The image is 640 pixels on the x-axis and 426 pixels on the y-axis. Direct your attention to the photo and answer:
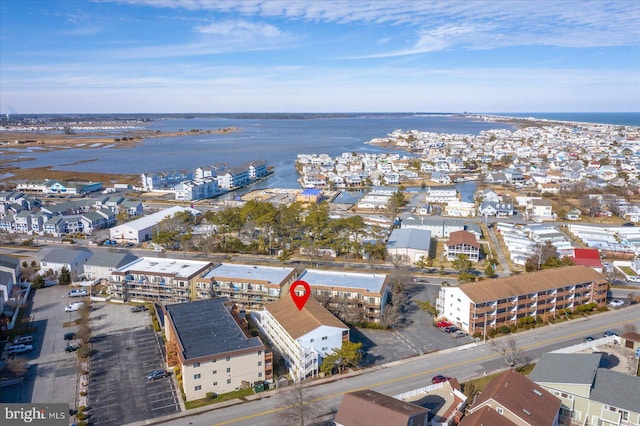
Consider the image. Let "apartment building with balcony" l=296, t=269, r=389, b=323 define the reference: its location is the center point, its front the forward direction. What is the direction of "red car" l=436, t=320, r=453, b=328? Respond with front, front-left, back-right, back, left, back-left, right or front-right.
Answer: left

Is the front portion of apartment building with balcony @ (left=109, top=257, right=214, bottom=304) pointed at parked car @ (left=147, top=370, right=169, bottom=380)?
yes

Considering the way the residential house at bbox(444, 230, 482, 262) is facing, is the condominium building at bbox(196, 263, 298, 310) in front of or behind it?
in front

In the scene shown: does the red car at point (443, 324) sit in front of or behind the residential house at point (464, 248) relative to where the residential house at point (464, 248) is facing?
in front

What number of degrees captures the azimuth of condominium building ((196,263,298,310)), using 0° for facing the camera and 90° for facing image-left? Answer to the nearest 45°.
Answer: approximately 0°

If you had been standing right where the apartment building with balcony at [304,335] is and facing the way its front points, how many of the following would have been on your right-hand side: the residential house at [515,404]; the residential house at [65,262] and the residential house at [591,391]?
1

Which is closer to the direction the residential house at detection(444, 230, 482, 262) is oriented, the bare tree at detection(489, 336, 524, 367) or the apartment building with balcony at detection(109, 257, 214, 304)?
the bare tree

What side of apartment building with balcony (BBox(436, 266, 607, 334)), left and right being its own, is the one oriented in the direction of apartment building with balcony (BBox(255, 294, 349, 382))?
right

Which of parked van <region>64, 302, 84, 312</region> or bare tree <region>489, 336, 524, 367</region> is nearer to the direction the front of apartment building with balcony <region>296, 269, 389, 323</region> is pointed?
the bare tree

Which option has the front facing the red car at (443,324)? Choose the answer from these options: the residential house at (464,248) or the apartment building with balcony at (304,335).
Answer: the residential house

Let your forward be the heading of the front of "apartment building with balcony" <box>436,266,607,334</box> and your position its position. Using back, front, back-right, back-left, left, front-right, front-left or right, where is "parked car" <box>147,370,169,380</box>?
right
